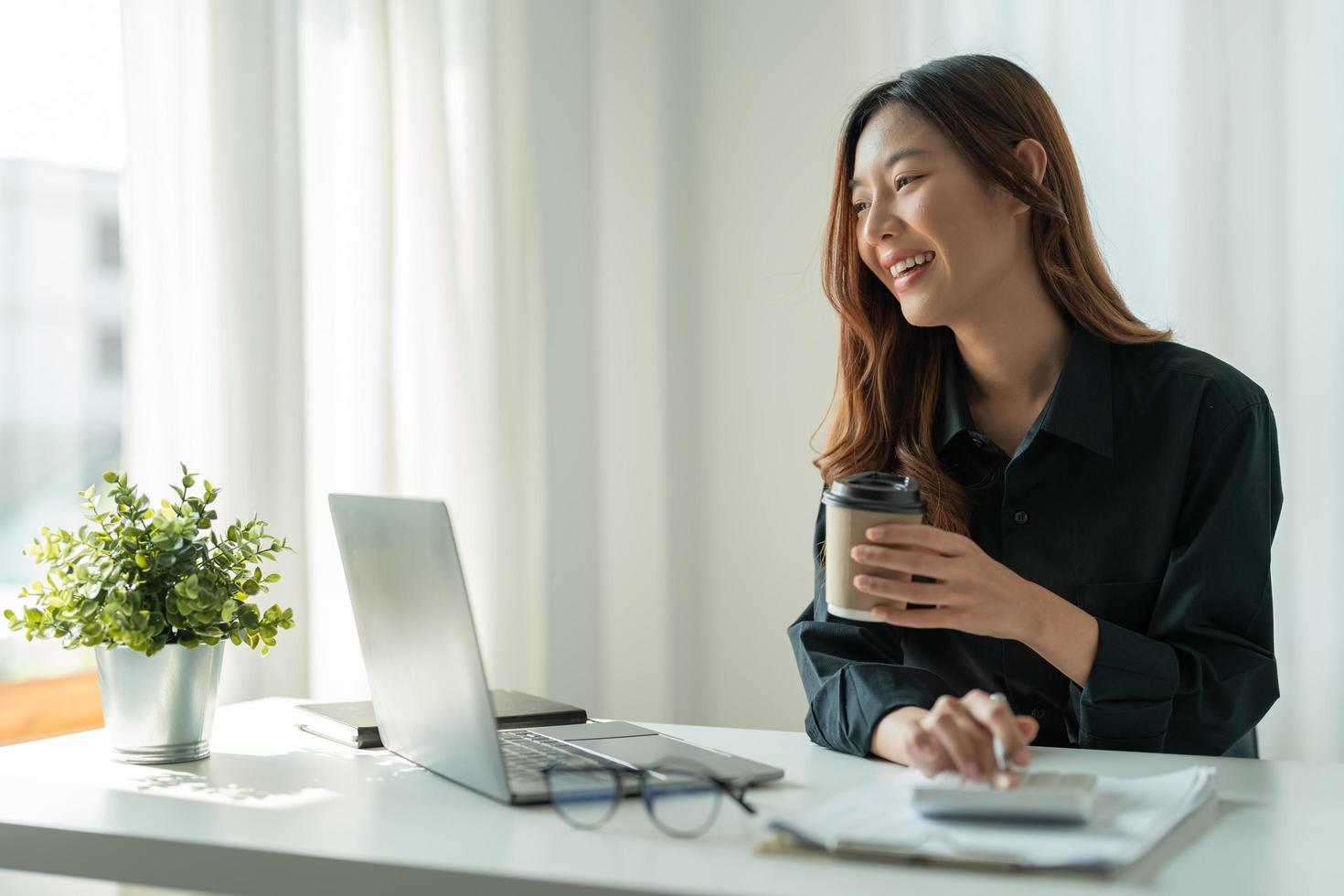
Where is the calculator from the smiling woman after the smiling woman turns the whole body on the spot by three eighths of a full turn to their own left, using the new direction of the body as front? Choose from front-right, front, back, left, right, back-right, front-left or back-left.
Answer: right

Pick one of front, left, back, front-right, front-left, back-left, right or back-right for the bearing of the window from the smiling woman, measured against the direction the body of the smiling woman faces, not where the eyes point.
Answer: front-right

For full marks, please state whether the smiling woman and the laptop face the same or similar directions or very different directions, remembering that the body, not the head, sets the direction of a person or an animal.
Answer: very different directions

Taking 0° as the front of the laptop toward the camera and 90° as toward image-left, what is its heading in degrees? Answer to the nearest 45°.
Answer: approximately 225°

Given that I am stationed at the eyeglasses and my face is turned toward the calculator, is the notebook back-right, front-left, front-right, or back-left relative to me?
back-left

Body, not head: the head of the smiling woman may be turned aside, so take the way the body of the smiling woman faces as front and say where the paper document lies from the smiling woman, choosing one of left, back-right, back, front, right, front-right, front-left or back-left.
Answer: front-left

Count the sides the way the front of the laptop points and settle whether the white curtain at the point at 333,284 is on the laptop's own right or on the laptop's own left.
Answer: on the laptop's own left

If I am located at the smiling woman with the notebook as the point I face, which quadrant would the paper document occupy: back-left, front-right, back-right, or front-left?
front-left

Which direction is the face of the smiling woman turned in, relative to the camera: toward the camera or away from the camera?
toward the camera

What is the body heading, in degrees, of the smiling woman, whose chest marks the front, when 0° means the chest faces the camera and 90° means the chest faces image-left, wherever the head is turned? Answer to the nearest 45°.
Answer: approximately 45°

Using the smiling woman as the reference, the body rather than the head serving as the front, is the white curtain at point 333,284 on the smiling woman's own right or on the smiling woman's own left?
on the smiling woman's own right
